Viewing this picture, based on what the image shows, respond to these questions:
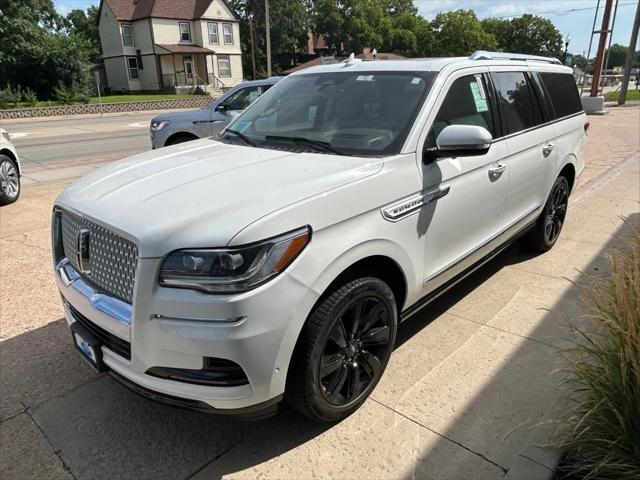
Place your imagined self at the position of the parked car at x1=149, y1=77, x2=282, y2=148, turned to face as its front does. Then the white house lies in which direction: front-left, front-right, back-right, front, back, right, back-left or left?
right

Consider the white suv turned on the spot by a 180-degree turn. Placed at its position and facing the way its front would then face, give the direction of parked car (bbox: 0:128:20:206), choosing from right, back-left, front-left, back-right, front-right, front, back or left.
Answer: left

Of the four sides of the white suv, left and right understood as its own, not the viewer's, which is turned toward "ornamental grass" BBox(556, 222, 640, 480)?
left

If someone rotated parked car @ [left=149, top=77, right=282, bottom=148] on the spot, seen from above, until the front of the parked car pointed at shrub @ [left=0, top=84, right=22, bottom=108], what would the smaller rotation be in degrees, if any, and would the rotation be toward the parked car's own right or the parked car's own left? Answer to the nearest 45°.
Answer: approximately 45° to the parked car's own right

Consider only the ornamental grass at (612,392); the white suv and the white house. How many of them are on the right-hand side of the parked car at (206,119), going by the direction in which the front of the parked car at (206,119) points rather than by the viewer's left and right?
1

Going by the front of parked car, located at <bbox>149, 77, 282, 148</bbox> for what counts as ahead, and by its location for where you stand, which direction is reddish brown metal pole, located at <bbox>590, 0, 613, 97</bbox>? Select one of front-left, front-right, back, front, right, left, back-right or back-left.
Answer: back-right

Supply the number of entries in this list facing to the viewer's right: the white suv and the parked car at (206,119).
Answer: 0

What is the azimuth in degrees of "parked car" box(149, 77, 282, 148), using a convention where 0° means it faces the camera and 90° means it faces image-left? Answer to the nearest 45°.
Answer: approximately 90°

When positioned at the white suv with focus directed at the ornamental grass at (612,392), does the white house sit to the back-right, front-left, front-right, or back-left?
back-left

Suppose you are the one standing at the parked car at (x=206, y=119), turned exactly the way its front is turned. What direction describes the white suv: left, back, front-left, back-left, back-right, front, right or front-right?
left

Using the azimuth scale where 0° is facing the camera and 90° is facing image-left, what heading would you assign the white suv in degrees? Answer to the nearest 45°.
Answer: approximately 45°

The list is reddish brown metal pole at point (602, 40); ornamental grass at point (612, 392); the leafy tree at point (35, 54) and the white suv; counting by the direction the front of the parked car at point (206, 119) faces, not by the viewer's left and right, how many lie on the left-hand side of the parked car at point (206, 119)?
2

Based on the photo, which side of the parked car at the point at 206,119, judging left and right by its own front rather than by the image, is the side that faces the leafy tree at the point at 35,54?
right

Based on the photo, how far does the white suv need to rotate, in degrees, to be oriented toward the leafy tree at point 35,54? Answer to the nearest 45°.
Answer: approximately 90° to its right

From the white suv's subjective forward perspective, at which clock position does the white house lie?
The white house is roughly at 4 o'clock from the white suv.

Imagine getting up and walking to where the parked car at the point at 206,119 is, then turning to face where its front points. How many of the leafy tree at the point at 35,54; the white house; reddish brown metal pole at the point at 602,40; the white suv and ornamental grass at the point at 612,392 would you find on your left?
2

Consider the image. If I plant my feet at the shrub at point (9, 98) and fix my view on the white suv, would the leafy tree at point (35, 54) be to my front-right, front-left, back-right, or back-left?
back-left
